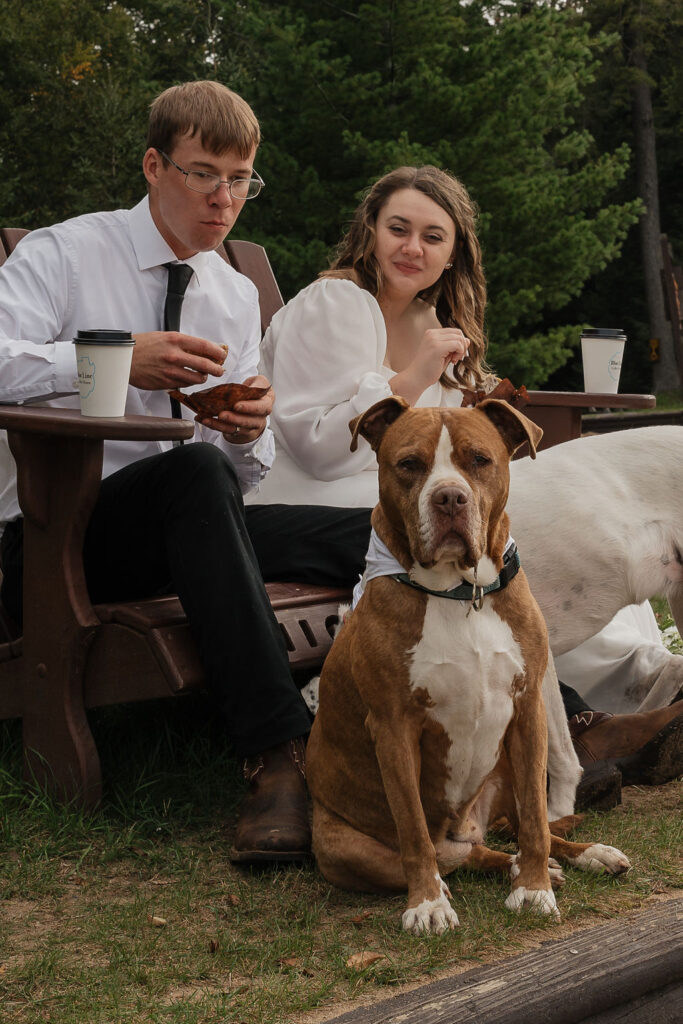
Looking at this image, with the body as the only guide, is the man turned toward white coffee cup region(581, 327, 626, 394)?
no

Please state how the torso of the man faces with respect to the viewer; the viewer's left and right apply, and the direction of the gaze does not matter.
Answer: facing the viewer and to the right of the viewer

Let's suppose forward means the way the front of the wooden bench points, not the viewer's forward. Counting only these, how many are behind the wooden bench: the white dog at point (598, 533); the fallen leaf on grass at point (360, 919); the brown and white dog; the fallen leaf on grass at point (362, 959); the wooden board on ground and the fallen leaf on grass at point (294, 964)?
0

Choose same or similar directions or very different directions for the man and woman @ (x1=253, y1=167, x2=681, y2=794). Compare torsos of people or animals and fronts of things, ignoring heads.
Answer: same or similar directions

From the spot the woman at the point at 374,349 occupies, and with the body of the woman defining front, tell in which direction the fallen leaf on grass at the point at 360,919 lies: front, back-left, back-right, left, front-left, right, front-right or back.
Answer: front-right

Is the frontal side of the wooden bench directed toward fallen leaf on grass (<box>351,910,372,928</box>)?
yes

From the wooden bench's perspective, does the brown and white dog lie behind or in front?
in front

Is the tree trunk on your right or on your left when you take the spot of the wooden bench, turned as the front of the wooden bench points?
on your left

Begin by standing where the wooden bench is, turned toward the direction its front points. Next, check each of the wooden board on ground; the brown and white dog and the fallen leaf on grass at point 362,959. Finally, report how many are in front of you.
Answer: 3

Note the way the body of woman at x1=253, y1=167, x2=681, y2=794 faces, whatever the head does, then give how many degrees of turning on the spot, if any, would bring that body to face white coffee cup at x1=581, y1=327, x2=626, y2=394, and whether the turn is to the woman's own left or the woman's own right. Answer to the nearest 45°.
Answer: approximately 90° to the woman's own left

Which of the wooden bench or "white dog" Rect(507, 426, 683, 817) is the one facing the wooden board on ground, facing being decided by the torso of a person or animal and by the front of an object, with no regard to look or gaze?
the wooden bench

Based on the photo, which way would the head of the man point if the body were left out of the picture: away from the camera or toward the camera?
toward the camera

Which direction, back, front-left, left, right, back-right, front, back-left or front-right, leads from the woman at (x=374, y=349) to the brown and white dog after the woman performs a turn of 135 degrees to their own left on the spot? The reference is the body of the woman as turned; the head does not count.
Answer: back

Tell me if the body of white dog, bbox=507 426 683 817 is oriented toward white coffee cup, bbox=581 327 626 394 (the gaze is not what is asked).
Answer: no

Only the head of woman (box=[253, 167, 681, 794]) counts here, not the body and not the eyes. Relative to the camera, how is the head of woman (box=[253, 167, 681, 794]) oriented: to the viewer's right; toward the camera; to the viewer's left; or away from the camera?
toward the camera

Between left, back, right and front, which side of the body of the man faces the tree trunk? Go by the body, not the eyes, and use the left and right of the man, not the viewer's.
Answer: left

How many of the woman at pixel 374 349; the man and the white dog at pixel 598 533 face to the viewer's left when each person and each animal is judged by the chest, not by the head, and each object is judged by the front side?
1

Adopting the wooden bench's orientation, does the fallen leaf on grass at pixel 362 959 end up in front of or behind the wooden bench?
in front

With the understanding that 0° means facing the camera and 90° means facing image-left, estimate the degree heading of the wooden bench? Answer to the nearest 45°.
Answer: approximately 315°

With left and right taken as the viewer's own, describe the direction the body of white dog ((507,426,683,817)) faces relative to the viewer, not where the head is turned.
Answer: facing to the left of the viewer
